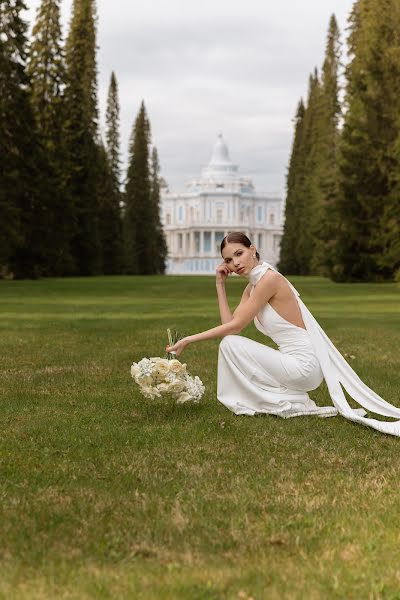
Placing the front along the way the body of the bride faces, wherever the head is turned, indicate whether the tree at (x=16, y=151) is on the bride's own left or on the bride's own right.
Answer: on the bride's own right

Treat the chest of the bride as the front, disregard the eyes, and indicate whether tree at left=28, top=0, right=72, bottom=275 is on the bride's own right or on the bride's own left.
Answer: on the bride's own right

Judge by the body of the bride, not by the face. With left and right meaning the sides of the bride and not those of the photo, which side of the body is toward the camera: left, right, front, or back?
left

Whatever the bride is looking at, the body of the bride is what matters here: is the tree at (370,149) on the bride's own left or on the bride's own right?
on the bride's own right
